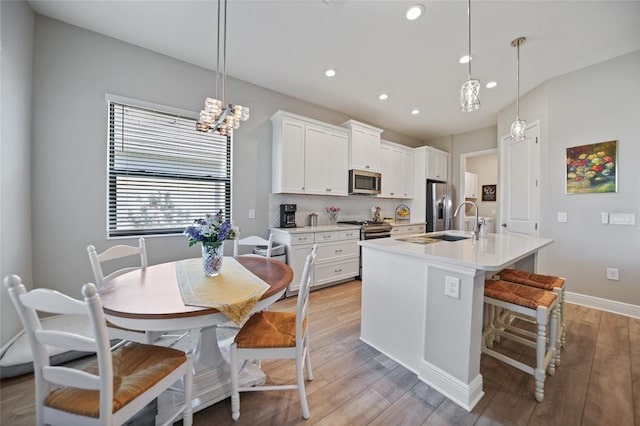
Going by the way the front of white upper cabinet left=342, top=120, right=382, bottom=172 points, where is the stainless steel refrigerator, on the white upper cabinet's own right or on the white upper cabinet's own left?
on the white upper cabinet's own left

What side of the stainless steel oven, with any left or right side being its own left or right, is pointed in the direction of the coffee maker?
right

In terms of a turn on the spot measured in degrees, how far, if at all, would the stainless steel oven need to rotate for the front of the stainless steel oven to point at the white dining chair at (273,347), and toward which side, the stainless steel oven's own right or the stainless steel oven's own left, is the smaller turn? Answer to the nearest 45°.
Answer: approximately 45° to the stainless steel oven's own right

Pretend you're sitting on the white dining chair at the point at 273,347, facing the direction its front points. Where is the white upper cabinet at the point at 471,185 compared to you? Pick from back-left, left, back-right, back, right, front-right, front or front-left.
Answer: back-right

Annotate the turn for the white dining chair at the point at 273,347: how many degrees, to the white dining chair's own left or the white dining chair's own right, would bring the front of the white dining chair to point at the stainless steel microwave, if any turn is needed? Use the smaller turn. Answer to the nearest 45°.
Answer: approximately 135° to the white dining chair's own right

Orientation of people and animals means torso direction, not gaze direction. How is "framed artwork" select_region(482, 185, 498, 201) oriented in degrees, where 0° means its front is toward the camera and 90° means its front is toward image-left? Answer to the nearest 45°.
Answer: approximately 0°

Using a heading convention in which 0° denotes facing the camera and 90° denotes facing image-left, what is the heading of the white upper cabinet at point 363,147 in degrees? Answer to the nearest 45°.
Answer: approximately 315°

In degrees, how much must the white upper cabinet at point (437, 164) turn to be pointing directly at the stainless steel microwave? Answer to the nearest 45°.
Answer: approximately 90° to its right
